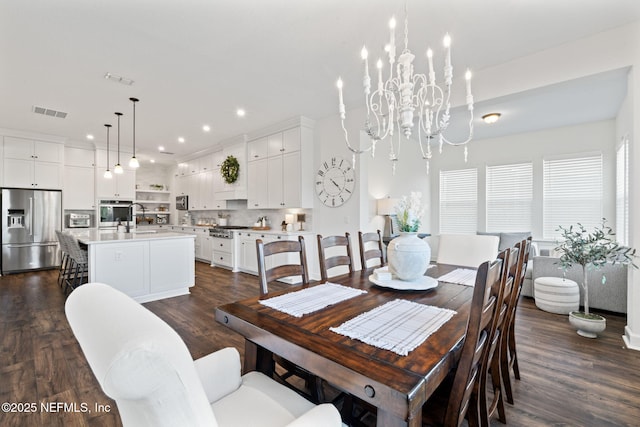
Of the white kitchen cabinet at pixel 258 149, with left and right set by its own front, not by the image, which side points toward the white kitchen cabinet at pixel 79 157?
right

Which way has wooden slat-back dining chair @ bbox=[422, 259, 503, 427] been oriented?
to the viewer's left

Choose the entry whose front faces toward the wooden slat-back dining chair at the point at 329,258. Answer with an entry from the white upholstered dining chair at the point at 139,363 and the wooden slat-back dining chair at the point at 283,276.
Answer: the white upholstered dining chair

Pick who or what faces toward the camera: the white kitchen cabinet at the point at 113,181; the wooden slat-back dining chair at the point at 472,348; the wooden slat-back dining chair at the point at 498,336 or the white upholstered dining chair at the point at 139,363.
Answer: the white kitchen cabinet

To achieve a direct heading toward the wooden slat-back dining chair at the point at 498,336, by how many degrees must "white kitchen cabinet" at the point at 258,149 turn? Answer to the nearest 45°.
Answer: approximately 45° to its left

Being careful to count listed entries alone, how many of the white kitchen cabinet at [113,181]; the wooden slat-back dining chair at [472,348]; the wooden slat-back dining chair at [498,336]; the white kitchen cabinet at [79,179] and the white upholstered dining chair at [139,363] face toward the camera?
2

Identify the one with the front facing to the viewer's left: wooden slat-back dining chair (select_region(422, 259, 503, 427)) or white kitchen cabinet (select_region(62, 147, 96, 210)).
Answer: the wooden slat-back dining chair

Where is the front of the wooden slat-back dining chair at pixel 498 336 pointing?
to the viewer's left

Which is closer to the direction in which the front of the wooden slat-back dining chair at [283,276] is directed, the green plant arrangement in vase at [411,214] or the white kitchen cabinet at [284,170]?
the green plant arrangement in vase

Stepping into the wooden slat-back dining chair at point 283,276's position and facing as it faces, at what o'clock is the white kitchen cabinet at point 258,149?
The white kitchen cabinet is roughly at 7 o'clock from the wooden slat-back dining chair.

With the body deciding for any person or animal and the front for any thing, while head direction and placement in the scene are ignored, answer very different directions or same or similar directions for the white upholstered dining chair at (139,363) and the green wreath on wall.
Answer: very different directions
